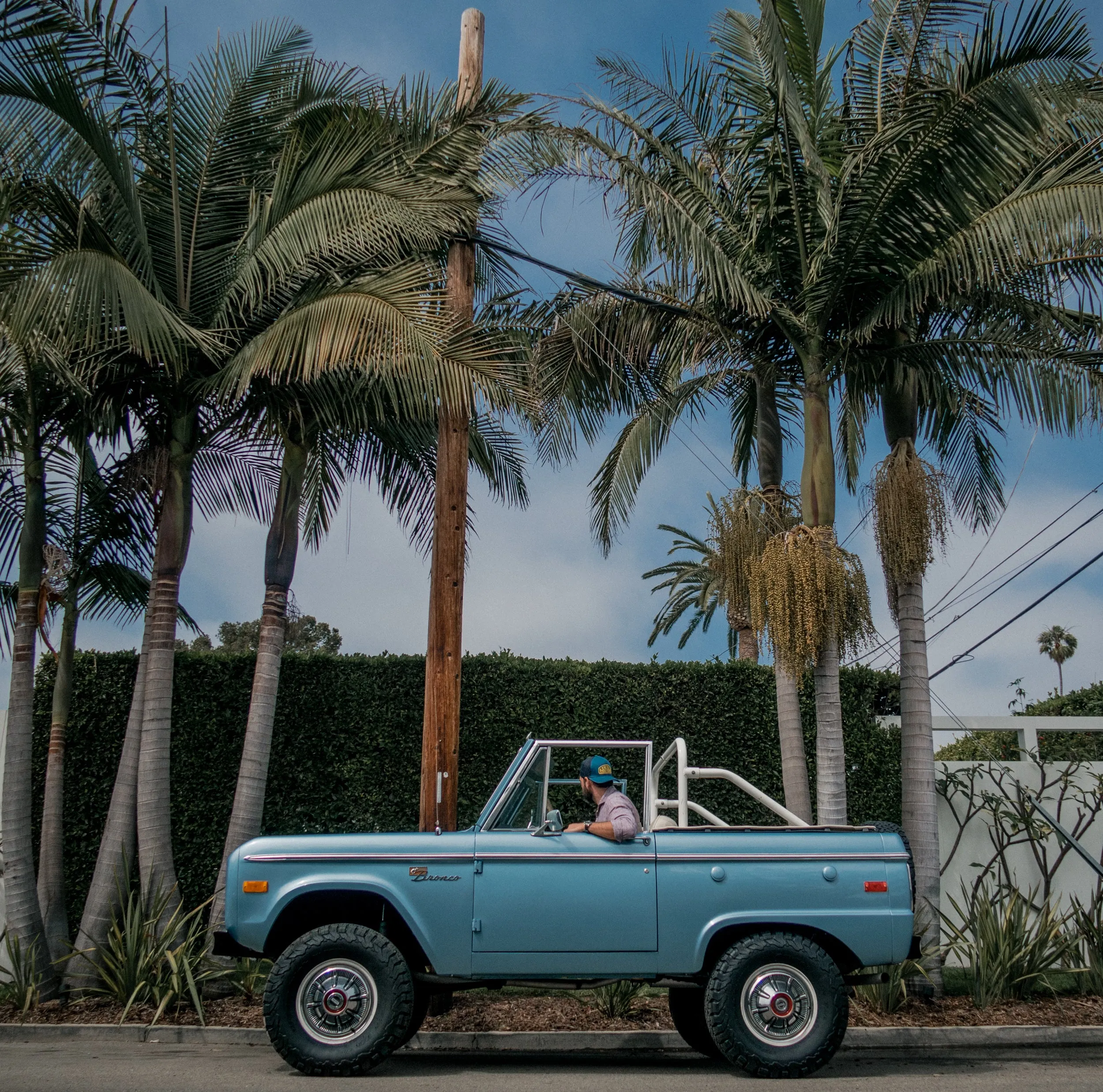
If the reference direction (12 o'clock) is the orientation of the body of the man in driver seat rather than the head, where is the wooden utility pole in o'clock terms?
The wooden utility pole is roughly at 2 o'clock from the man in driver seat.

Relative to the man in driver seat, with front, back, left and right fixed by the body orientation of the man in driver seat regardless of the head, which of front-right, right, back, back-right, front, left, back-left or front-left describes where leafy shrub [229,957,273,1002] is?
front-right

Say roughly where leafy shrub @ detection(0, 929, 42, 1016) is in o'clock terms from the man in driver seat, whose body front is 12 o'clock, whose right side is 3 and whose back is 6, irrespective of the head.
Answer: The leafy shrub is roughly at 1 o'clock from the man in driver seat.

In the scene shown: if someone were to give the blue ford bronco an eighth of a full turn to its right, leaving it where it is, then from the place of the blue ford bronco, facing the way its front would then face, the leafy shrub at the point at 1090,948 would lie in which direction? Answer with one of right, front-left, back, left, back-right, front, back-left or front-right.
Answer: right

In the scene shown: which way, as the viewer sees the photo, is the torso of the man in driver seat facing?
to the viewer's left

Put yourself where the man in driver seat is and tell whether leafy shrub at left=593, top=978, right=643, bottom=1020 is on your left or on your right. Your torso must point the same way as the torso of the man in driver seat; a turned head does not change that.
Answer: on your right

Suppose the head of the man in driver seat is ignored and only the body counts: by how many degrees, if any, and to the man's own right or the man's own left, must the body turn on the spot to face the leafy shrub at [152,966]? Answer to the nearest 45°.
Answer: approximately 45° to the man's own right

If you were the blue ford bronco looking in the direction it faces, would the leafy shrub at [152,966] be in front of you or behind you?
in front

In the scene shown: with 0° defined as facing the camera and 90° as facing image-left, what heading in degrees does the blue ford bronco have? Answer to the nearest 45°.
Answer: approximately 90°

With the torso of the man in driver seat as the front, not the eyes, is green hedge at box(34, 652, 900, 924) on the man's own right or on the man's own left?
on the man's own right

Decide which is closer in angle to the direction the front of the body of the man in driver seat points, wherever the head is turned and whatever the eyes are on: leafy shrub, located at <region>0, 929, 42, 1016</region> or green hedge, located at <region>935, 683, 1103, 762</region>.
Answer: the leafy shrub
